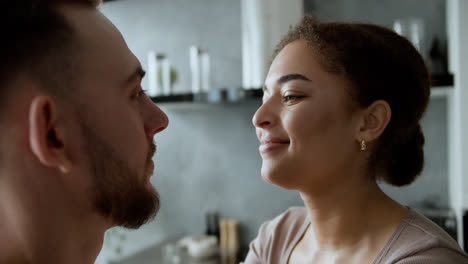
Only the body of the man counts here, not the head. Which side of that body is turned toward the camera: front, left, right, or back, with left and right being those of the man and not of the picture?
right

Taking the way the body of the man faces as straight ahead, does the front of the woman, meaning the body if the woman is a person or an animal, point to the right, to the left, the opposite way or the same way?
the opposite way

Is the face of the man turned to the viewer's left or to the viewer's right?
to the viewer's right

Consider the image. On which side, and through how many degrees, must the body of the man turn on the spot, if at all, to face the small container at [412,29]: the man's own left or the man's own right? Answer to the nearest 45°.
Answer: approximately 45° to the man's own left

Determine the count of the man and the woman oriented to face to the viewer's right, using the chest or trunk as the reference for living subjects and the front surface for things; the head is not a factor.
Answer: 1

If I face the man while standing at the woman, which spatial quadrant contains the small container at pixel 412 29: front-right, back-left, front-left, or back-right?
back-right

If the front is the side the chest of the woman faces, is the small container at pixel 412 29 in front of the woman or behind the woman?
behind

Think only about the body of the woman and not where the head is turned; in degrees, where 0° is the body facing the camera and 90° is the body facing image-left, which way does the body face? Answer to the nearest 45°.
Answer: approximately 45°

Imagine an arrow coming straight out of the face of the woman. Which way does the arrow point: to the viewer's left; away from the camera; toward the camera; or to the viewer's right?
to the viewer's left
